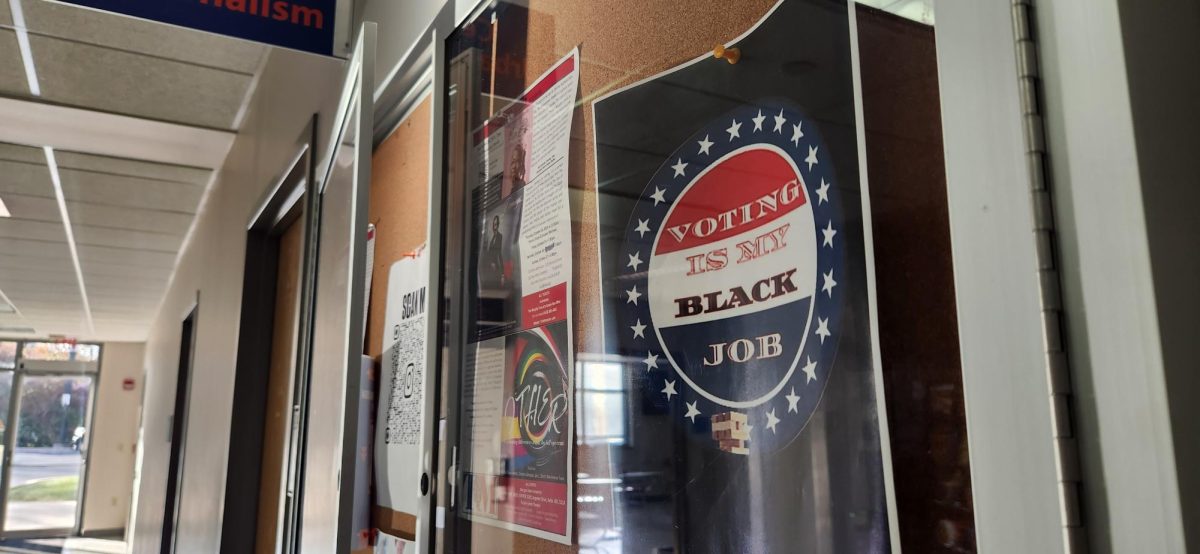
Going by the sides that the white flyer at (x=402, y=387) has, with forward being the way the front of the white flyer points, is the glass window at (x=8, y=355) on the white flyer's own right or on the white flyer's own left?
on the white flyer's own right

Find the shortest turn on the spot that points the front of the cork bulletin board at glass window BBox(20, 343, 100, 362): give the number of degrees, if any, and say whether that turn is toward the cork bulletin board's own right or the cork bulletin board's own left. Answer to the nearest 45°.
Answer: approximately 45° to the cork bulletin board's own right

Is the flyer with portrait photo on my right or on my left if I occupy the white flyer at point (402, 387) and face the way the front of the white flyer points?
on my left

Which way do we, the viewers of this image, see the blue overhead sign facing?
facing the viewer

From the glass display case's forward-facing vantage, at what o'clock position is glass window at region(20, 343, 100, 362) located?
The glass window is roughly at 3 o'clock from the glass display case.

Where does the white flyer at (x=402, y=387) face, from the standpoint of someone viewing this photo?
facing to the left of the viewer

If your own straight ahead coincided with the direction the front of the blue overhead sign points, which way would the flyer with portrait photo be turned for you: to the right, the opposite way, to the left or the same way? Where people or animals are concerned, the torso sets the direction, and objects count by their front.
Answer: to the right

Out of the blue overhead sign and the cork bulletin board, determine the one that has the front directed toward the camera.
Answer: the blue overhead sign

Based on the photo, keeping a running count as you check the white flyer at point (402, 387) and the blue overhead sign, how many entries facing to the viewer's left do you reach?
1

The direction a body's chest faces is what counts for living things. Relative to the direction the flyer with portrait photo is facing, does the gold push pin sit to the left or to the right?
on its left

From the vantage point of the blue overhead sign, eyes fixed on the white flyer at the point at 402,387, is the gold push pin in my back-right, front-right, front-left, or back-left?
front-right

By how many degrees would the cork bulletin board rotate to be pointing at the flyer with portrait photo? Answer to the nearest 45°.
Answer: approximately 90° to its left

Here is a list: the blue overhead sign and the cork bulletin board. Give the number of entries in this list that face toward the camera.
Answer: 1

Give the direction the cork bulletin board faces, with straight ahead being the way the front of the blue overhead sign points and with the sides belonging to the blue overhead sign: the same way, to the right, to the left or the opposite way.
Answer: to the right

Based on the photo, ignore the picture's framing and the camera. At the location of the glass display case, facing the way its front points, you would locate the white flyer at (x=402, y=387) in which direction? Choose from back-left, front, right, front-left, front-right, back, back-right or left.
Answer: right

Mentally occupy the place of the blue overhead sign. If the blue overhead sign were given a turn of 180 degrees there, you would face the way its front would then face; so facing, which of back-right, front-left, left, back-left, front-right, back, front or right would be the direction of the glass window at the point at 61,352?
front
